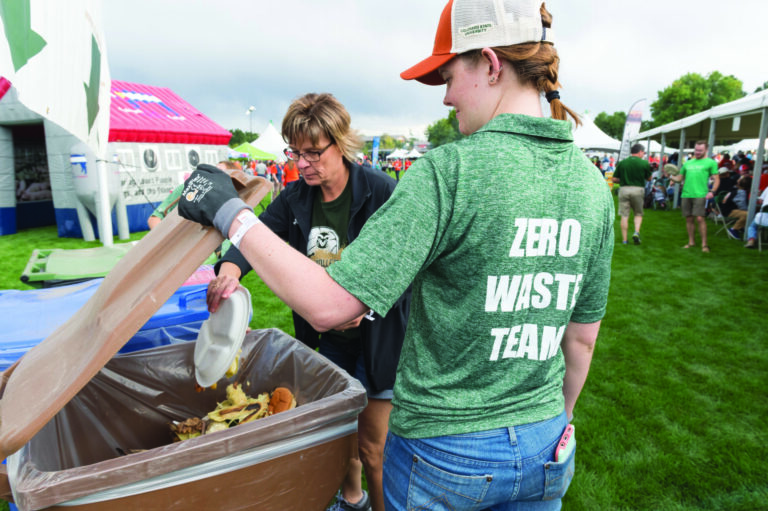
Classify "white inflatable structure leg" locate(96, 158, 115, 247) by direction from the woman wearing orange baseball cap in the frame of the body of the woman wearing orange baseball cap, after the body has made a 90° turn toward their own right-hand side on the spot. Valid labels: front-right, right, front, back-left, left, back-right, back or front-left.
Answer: left

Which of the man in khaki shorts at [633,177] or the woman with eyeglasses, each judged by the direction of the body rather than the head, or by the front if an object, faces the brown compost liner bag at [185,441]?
the woman with eyeglasses

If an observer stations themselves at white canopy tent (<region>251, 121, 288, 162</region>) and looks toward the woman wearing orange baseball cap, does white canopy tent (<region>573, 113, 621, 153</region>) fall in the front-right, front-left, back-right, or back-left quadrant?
front-left

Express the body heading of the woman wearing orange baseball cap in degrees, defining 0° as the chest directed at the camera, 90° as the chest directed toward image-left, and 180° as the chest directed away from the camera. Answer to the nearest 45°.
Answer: approximately 135°

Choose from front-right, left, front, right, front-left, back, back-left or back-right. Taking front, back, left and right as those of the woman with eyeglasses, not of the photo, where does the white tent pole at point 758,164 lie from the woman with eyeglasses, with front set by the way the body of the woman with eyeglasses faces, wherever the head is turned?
back

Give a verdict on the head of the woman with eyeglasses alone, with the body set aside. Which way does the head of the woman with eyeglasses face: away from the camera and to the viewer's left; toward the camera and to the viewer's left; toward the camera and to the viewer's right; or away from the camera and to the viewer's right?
toward the camera and to the viewer's left

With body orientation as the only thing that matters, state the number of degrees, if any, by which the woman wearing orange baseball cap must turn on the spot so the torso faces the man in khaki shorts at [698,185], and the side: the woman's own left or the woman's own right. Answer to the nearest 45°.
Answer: approximately 90° to the woman's own right

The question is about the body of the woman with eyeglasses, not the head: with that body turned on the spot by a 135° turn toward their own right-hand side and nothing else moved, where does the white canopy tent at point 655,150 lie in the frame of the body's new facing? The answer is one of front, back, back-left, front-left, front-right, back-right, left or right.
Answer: front-right

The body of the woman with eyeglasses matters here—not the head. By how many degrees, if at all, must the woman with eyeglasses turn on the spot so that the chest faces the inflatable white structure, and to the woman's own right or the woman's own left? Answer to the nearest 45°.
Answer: approximately 90° to the woman's own right

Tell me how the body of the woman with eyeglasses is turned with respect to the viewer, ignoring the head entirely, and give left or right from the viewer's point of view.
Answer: facing the viewer and to the left of the viewer

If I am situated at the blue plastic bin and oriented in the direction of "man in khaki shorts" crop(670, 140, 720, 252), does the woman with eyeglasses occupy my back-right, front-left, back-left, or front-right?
front-right

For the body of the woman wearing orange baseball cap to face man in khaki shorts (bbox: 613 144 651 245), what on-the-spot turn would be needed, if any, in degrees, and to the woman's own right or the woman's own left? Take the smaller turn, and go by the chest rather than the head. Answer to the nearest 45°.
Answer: approximately 90° to the woman's own right
